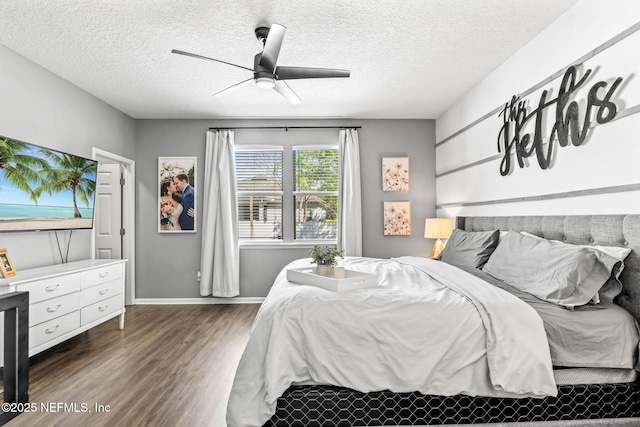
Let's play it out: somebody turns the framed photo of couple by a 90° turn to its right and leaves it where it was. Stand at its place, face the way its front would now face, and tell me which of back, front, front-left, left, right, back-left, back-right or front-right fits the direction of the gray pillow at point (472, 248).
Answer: back-left

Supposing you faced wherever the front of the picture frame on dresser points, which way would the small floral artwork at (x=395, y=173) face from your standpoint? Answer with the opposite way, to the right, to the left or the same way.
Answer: to the right

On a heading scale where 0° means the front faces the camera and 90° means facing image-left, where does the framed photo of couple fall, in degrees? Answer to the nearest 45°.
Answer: approximately 0°

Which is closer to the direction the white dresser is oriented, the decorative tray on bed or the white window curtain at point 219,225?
the decorative tray on bed

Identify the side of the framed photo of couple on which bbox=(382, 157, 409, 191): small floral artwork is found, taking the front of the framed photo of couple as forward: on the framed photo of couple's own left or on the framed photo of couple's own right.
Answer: on the framed photo of couple's own left

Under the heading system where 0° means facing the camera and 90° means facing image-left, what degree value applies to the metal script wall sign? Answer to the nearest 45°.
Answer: approximately 45°

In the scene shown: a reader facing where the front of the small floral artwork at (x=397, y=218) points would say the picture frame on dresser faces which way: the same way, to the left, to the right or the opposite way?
to the left

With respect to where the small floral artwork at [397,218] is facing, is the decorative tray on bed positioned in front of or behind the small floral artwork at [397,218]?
in front

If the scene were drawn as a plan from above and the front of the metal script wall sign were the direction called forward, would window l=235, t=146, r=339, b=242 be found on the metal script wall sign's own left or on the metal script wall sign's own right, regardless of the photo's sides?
on the metal script wall sign's own right

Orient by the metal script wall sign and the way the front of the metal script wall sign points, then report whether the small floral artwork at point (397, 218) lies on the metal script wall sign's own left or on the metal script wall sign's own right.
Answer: on the metal script wall sign's own right

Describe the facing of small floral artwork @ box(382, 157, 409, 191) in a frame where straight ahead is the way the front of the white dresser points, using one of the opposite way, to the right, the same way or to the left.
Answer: to the right

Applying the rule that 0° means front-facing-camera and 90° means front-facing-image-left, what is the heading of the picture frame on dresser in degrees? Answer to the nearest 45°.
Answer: approximately 315°

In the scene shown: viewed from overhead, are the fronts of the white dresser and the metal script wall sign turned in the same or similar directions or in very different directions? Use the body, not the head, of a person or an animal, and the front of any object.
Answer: very different directions
